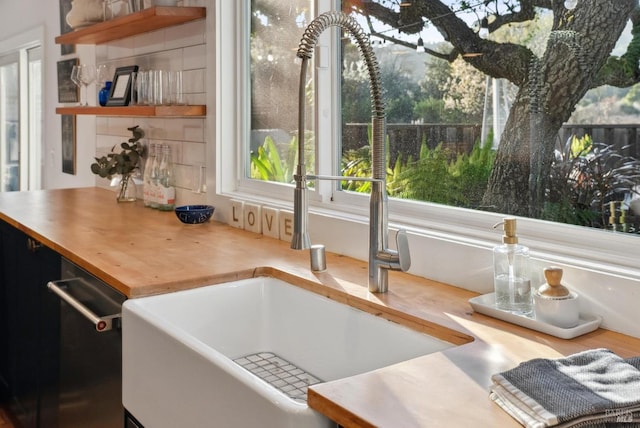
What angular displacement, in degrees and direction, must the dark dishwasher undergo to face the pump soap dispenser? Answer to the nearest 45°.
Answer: approximately 90° to its left

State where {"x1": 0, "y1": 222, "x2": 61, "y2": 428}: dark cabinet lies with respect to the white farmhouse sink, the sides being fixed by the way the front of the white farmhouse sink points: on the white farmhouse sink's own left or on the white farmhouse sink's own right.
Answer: on the white farmhouse sink's own right

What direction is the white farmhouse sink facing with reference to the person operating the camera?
facing the viewer and to the left of the viewer

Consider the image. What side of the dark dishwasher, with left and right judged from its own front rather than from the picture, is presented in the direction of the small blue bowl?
back

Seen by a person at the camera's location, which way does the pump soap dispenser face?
facing to the left of the viewer

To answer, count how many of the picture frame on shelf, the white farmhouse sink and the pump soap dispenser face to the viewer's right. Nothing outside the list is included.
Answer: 0

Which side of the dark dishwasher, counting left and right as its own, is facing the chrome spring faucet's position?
left

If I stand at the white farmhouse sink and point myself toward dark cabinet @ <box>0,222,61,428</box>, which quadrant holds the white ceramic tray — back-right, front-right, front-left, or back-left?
back-right
